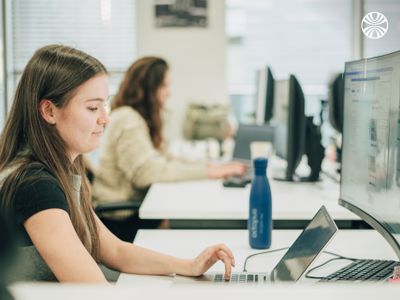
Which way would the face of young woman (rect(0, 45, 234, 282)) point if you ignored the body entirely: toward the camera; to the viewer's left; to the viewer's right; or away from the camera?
to the viewer's right

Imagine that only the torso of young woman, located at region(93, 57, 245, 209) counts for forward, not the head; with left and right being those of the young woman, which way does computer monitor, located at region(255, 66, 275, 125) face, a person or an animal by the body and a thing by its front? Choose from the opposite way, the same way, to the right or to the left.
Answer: the opposite way

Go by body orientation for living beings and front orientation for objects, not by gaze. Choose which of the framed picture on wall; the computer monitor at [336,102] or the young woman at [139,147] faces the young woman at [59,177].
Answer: the framed picture on wall

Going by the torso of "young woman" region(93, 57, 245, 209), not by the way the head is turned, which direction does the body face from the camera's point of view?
to the viewer's right

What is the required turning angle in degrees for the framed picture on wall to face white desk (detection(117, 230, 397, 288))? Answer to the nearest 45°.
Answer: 0° — it already faces it

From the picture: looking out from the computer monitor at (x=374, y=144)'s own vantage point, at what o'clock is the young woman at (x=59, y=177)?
The young woman is roughly at 1 o'clock from the computer monitor.

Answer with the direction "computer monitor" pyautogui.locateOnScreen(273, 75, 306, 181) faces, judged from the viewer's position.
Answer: facing to the left of the viewer

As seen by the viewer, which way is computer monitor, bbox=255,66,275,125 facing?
to the viewer's left

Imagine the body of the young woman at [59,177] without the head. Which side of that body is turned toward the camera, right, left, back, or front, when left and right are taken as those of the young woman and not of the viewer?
right

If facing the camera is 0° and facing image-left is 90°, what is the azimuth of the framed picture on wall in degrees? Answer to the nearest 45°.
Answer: approximately 0°

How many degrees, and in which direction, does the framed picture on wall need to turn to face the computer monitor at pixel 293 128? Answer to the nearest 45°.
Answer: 0° — it already faces it
